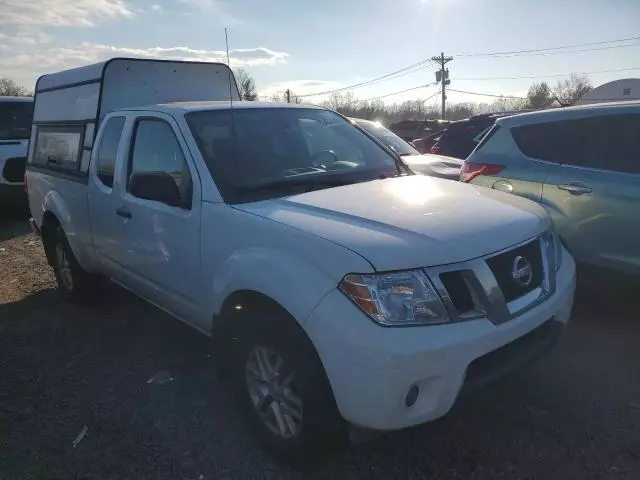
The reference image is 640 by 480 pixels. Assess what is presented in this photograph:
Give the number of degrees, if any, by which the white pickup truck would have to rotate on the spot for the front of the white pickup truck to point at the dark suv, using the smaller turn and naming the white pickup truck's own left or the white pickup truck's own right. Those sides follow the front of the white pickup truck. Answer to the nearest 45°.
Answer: approximately 135° to the white pickup truck's own left

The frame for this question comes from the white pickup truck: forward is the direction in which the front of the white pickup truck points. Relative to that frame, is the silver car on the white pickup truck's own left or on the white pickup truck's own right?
on the white pickup truck's own left

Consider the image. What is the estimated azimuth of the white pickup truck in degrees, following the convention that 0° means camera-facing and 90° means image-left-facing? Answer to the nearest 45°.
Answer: approximately 315°

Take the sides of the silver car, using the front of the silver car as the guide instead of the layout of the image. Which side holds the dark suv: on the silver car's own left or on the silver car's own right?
on the silver car's own left

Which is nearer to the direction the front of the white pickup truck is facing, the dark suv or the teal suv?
the teal suv

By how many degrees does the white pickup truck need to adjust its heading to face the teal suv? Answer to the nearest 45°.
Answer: approximately 90° to its left

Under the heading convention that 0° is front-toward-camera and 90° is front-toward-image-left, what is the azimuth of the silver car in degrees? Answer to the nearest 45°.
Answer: approximately 315°
